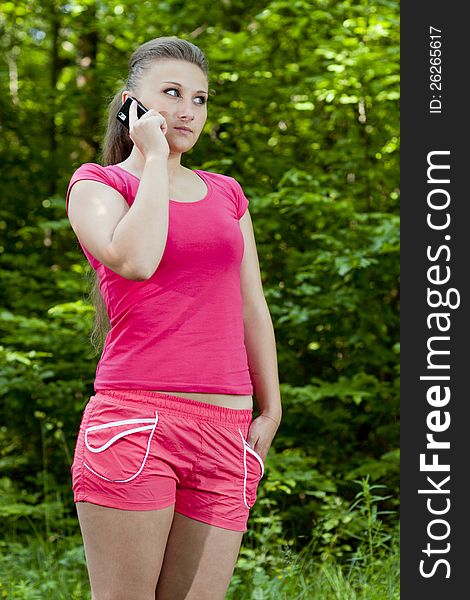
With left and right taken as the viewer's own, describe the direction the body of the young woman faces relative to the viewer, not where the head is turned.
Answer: facing the viewer and to the right of the viewer

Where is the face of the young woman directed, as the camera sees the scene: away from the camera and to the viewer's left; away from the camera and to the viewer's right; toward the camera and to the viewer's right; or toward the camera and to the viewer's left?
toward the camera and to the viewer's right
